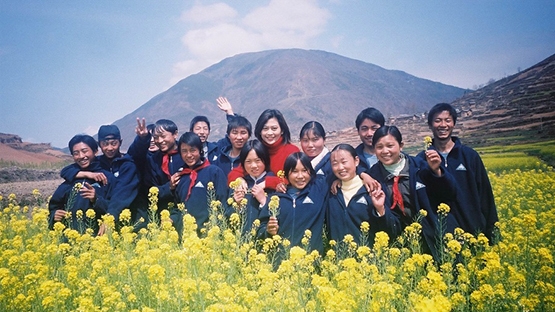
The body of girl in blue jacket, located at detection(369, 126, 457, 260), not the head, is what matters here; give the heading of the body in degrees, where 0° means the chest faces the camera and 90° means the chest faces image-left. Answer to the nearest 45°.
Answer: approximately 45°

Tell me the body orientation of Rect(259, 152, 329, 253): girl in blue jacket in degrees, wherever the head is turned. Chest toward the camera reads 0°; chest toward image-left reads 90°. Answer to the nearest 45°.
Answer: approximately 0°

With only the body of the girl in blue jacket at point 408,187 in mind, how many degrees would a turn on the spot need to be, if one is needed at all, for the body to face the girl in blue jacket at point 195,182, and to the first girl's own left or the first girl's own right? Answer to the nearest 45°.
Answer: approximately 45° to the first girl's own right

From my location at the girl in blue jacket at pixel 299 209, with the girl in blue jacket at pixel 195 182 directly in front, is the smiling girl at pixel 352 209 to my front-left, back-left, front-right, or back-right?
back-right

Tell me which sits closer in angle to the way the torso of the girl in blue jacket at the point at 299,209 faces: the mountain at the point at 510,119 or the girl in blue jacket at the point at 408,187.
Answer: the girl in blue jacket

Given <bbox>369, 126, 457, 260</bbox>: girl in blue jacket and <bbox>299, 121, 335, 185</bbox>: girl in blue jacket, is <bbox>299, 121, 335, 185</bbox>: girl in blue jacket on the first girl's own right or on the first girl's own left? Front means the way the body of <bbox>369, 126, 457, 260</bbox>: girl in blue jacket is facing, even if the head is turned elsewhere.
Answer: on the first girl's own right

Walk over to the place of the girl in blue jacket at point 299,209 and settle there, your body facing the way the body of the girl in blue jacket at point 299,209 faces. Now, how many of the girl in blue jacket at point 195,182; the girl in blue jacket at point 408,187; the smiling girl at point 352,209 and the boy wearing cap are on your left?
2

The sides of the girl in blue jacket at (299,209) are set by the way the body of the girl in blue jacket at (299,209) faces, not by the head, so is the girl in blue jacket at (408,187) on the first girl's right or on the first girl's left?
on the first girl's left

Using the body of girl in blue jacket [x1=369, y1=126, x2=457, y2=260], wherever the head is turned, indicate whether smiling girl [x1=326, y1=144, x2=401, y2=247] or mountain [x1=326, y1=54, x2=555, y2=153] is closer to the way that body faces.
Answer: the smiling girl

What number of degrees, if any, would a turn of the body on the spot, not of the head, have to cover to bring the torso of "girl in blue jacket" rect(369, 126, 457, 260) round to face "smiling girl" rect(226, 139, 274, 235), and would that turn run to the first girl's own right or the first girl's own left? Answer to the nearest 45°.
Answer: approximately 45° to the first girl's own right

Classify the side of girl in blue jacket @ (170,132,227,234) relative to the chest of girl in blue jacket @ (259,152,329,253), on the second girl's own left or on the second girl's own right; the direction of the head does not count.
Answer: on the second girl's own right

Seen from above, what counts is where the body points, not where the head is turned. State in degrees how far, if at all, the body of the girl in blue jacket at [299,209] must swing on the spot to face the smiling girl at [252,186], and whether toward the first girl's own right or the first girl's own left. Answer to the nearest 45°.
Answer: approximately 135° to the first girl's own right

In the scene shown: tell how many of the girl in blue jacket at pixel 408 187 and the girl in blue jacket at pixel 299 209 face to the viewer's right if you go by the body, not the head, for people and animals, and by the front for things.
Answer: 0
